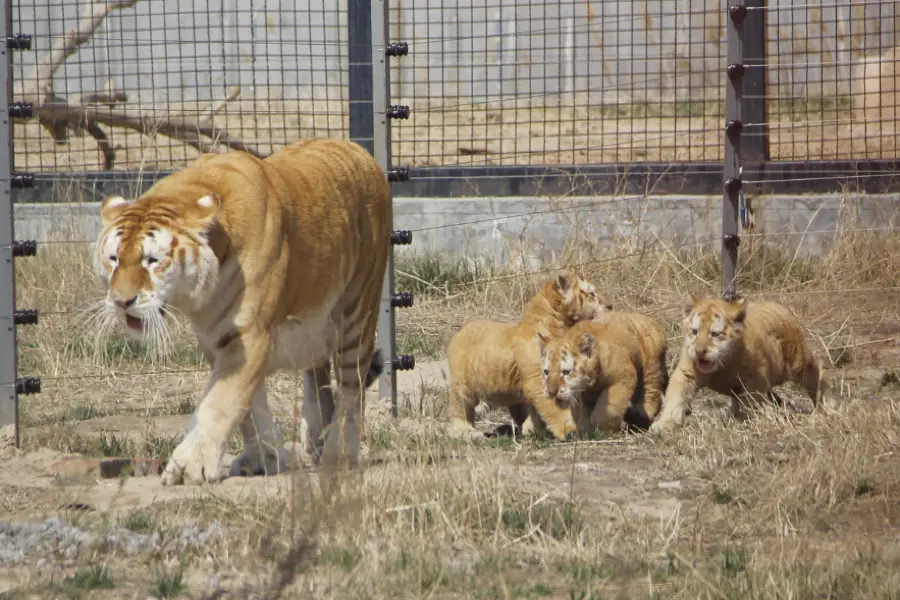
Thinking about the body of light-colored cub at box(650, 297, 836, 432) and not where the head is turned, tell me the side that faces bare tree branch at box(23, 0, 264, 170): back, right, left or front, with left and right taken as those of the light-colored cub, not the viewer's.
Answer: right

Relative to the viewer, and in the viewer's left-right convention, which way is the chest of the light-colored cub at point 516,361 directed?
facing to the right of the viewer

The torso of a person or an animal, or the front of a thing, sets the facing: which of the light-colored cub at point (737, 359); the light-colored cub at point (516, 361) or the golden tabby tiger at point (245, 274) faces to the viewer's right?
the light-colored cub at point (516, 361)

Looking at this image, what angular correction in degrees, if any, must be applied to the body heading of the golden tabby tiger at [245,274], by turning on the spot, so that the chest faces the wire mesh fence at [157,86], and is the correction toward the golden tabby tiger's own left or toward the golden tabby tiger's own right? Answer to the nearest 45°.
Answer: approximately 135° to the golden tabby tiger's own right

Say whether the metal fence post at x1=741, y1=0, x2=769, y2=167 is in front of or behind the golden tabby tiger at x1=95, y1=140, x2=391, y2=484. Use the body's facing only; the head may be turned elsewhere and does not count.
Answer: behind

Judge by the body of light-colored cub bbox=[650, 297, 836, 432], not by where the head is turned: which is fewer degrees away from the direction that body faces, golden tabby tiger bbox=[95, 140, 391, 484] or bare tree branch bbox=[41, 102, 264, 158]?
the golden tabby tiger

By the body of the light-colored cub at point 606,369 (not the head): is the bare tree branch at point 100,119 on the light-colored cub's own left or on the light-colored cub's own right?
on the light-colored cub's own right
